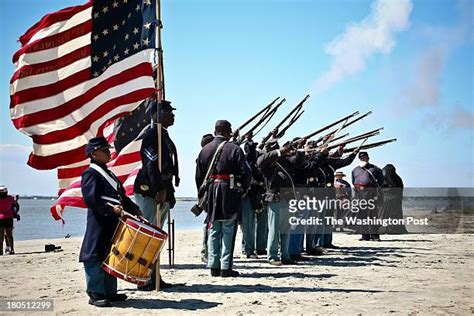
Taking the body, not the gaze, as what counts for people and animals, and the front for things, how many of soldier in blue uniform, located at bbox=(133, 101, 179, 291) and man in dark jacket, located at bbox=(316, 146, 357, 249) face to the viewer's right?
2

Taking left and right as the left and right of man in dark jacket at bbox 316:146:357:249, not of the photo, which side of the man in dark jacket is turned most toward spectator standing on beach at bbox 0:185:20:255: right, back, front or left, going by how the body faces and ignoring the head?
back

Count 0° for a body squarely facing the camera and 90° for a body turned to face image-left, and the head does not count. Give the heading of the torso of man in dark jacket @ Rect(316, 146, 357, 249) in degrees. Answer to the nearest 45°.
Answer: approximately 270°

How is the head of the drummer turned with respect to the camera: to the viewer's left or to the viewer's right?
to the viewer's right

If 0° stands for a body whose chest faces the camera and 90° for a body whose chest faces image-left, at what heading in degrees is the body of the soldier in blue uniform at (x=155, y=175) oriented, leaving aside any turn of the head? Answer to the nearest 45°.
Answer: approximately 270°
